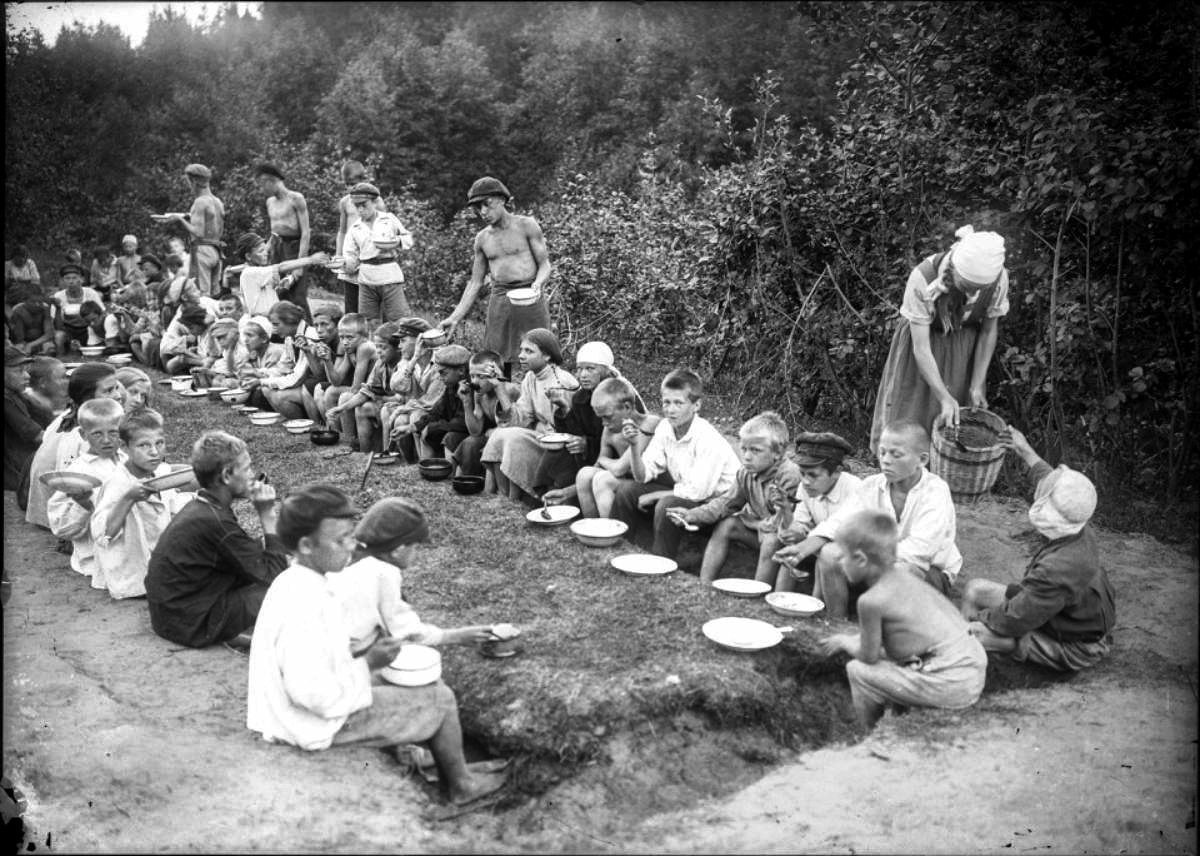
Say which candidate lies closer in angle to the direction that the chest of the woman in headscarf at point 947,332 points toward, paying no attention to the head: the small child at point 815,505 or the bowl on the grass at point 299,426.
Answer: the small child

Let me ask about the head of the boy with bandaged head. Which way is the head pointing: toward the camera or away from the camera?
away from the camera

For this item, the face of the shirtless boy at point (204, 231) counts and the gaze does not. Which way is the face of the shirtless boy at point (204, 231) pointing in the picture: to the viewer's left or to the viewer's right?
to the viewer's left

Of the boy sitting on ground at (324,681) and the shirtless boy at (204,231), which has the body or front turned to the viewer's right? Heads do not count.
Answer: the boy sitting on ground

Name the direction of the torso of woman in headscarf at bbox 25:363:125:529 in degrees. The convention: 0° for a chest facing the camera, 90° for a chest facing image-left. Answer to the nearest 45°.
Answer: approximately 270°

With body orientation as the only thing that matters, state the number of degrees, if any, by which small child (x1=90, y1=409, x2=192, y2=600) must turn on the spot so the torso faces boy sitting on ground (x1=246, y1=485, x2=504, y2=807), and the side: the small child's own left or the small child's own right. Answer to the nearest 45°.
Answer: approximately 45° to the small child's own right

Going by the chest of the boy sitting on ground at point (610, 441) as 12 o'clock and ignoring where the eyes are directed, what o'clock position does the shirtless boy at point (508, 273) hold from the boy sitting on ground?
The shirtless boy is roughly at 4 o'clock from the boy sitting on ground.

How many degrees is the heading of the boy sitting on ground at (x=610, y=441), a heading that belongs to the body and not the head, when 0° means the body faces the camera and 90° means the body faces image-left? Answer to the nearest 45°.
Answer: approximately 45°

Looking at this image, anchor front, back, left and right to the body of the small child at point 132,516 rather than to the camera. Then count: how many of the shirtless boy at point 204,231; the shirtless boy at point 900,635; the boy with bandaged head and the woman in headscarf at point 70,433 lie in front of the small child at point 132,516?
2
